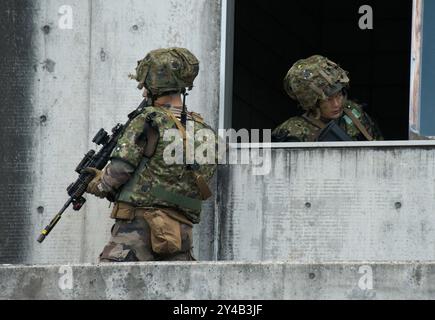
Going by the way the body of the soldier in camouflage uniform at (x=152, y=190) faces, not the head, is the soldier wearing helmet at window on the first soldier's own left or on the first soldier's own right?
on the first soldier's own right

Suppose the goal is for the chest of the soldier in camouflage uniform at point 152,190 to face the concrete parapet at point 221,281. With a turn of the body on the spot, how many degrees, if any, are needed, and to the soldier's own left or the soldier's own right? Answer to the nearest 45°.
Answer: approximately 180°

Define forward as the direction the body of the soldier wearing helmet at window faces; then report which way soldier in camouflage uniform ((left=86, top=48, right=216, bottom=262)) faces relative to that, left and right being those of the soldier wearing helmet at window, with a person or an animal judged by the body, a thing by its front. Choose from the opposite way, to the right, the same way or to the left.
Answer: the opposite way

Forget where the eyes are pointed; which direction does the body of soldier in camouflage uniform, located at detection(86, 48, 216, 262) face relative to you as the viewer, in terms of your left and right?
facing away from the viewer and to the left of the viewer

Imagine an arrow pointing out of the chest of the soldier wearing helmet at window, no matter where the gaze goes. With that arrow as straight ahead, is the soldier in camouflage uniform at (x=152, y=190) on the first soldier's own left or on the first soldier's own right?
on the first soldier's own right
